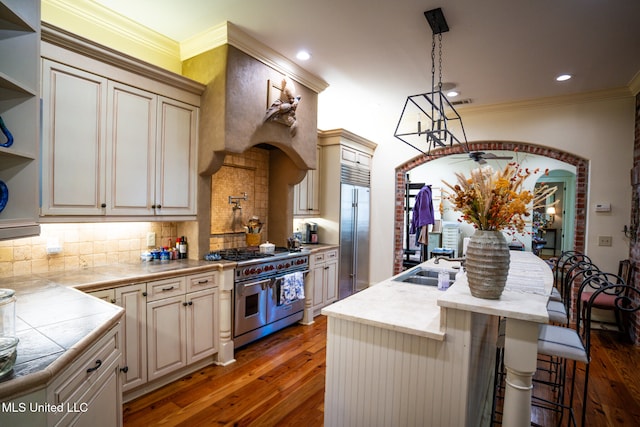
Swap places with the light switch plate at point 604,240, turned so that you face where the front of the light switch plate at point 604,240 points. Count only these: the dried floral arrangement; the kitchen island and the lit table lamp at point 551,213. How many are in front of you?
2

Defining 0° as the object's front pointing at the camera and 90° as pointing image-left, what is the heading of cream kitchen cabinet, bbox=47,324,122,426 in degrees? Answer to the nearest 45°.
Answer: approximately 315°

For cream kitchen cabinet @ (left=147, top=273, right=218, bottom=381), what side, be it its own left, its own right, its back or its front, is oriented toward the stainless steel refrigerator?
left

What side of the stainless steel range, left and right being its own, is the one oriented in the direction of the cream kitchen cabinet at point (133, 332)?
right

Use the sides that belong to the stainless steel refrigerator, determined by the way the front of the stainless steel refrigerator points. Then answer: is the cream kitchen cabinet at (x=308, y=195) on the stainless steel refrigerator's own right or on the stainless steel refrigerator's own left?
on the stainless steel refrigerator's own right

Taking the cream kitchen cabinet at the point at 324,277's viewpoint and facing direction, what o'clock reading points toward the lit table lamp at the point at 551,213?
The lit table lamp is roughly at 9 o'clock from the cream kitchen cabinet.

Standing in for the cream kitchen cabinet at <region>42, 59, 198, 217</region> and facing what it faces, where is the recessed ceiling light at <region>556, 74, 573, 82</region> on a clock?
The recessed ceiling light is roughly at 11 o'clock from the cream kitchen cabinet.

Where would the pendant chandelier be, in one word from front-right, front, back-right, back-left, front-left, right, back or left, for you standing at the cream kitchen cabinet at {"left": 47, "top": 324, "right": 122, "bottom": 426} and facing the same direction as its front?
front-left

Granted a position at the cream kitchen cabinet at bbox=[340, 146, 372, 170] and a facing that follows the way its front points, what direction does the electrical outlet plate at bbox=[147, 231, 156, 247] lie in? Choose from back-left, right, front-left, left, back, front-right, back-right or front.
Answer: right

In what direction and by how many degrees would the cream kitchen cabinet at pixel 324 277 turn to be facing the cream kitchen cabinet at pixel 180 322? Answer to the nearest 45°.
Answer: approximately 90° to its right

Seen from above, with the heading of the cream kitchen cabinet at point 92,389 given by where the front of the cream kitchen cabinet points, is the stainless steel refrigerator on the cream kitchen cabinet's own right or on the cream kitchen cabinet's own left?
on the cream kitchen cabinet's own left

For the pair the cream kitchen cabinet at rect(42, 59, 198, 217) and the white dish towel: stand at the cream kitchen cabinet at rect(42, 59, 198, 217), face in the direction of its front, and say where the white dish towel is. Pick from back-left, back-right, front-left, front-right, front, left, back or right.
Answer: front-left

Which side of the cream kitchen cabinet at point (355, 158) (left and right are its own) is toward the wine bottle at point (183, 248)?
right

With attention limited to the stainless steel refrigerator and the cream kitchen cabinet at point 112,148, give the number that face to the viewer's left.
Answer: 0

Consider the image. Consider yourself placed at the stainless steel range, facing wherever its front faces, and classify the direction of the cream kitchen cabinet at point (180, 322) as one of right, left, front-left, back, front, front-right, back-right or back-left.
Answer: right

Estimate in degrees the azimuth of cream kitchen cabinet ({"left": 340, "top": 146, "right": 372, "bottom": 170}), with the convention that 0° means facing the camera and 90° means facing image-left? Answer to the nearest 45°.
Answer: approximately 315°
